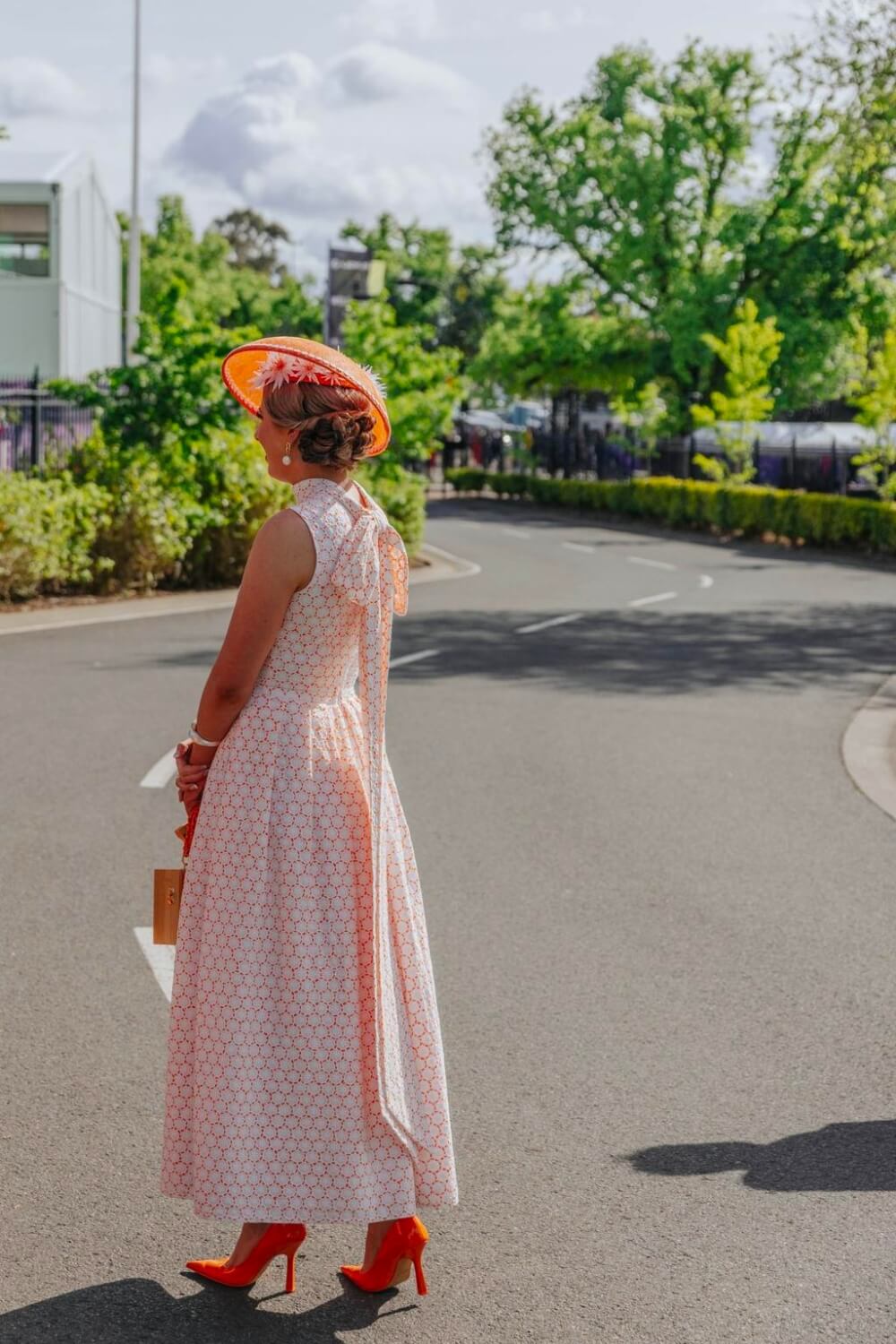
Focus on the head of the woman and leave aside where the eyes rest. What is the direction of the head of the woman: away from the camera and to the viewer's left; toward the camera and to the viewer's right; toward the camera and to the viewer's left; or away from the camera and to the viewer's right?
away from the camera and to the viewer's left

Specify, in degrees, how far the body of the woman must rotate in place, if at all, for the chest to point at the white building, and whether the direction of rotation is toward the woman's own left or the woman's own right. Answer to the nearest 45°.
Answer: approximately 45° to the woman's own right

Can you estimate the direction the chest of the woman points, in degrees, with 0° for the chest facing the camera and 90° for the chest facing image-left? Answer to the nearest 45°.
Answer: approximately 135°

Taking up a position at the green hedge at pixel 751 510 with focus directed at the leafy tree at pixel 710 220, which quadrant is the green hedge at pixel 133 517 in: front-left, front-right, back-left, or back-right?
back-left

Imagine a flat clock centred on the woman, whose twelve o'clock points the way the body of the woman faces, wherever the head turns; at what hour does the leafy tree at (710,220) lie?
The leafy tree is roughly at 2 o'clock from the woman.

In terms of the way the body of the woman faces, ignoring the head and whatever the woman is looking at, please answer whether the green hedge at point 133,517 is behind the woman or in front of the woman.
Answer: in front

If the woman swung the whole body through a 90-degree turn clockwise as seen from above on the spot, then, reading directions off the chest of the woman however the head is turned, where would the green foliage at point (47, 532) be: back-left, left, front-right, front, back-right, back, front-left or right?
front-left

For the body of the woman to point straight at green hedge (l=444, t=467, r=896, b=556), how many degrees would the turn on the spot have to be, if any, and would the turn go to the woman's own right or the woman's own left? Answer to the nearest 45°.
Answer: approximately 45° to the woman's own right

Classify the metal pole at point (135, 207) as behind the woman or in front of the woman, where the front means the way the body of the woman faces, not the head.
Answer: in front
